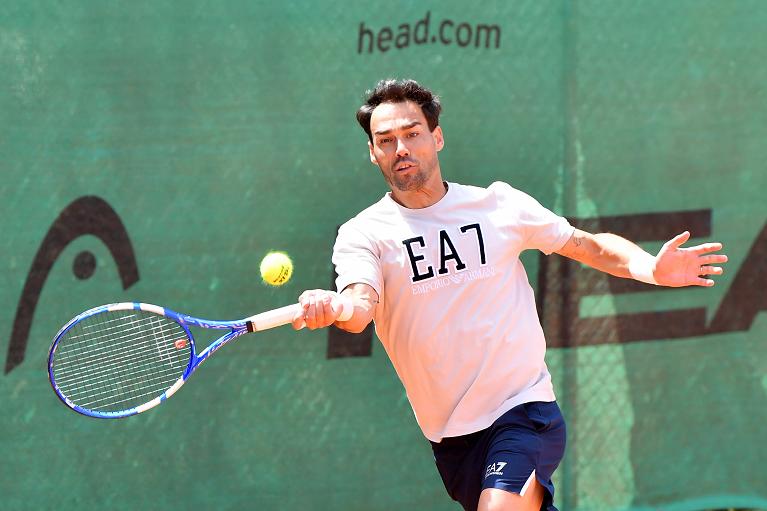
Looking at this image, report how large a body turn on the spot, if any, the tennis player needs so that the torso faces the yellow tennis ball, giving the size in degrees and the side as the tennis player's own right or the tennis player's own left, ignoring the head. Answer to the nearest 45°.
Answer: approximately 90° to the tennis player's own right

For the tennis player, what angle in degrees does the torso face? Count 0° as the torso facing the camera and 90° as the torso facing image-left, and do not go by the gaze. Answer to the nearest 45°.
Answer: approximately 0°
